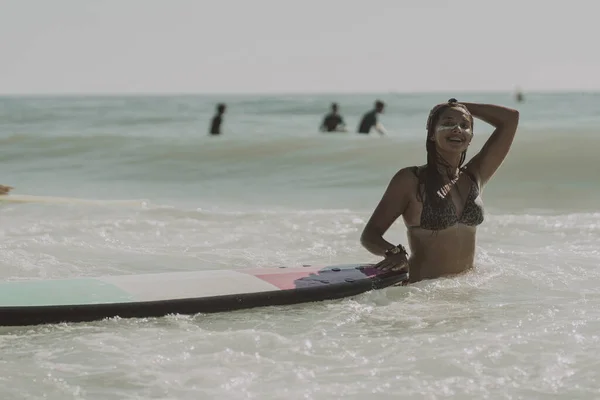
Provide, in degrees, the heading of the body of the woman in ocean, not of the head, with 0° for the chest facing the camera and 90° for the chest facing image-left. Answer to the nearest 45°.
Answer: approximately 315°

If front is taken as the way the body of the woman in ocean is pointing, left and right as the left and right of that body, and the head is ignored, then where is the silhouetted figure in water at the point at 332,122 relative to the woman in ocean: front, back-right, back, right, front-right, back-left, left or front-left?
back-left
